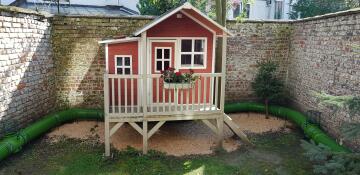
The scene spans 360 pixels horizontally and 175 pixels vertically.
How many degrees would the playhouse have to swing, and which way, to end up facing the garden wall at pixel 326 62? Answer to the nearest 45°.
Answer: approximately 90° to its left

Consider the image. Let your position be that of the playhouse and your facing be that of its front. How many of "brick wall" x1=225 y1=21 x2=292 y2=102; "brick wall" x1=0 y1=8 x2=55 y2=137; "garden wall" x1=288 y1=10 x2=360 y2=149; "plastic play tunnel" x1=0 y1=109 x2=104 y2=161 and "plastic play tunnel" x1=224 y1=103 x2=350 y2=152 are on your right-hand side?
2

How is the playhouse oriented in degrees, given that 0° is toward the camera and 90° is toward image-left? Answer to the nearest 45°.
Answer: approximately 0°

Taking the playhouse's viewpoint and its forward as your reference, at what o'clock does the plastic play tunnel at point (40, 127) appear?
The plastic play tunnel is roughly at 3 o'clock from the playhouse.

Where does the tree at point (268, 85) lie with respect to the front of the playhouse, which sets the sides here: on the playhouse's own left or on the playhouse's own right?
on the playhouse's own left

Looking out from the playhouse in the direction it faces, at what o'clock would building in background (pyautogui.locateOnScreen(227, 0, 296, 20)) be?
The building in background is roughly at 7 o'clock from the playhouse.

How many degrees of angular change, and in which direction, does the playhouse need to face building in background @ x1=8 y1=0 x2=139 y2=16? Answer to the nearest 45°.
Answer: approximately 135° to its right

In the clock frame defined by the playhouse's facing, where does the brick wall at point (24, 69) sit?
The brick wall is roughly at 3 o'clock from the playhouse.

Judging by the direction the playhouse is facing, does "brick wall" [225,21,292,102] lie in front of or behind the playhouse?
behind

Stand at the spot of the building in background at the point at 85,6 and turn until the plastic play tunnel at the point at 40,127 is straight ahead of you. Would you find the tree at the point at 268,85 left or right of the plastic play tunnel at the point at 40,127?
left

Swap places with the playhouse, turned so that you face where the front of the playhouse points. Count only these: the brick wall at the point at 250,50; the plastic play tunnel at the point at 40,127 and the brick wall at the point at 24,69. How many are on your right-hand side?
2
